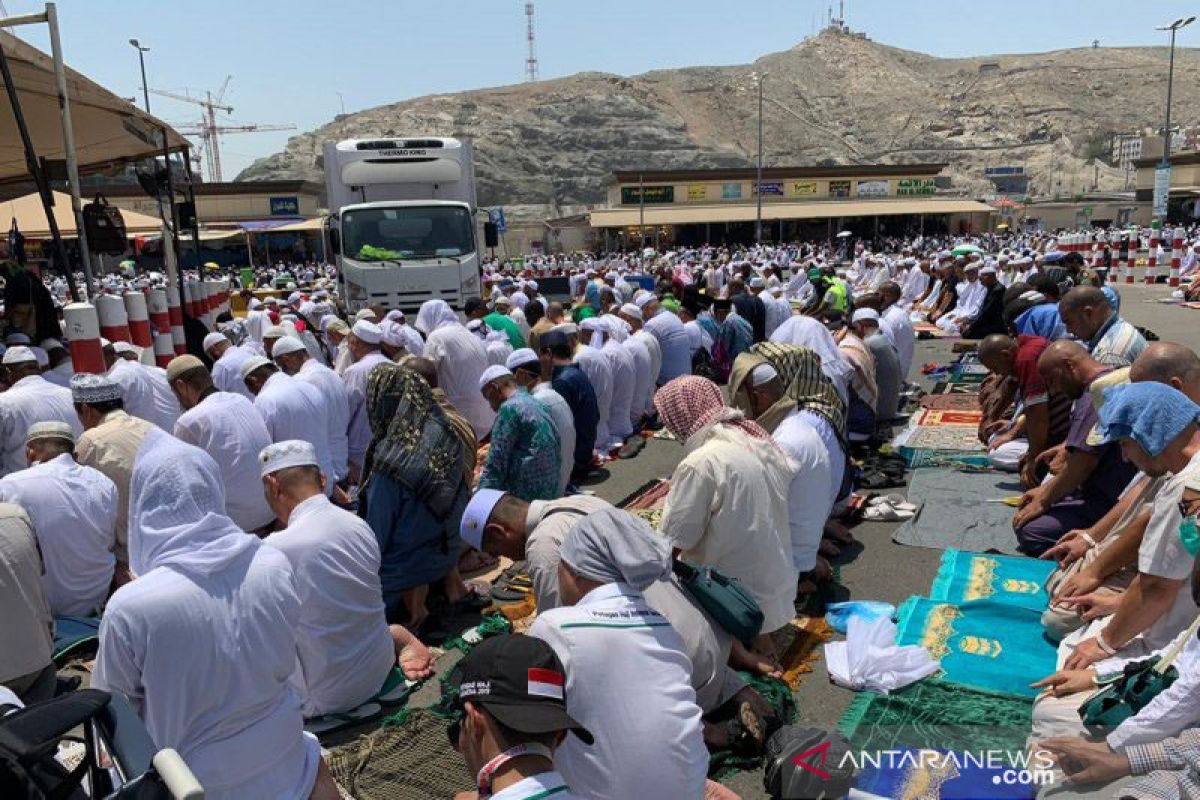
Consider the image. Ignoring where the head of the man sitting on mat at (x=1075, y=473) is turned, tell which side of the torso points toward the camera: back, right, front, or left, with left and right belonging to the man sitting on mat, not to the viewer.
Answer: left

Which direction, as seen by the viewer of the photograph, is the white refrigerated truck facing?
facing the viewer

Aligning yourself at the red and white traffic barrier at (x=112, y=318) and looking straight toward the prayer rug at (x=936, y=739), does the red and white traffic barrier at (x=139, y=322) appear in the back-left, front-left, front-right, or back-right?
back-left

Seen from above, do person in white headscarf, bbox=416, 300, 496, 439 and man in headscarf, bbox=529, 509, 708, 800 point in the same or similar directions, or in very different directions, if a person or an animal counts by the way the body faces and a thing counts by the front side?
same or similar directions

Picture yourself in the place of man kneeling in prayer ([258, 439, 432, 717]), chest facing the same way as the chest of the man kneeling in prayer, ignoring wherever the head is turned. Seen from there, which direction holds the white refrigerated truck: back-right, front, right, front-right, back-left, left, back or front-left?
front-right

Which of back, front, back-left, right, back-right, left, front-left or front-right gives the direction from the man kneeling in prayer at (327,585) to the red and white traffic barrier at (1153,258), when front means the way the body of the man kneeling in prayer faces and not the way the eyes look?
right

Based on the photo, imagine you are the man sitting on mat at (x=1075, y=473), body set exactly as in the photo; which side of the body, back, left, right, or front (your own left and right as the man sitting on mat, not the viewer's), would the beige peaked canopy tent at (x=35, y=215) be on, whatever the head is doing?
front

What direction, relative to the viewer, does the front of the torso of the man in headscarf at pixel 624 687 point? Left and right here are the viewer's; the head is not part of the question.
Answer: facing away from the viewer and to the left of the viewer

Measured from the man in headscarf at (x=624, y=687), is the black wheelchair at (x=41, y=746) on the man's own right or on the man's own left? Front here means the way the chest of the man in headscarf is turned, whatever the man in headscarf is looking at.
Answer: on the man's own left

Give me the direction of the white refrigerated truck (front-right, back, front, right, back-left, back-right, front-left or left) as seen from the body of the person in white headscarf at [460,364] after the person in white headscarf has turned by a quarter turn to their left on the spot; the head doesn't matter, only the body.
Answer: back-right

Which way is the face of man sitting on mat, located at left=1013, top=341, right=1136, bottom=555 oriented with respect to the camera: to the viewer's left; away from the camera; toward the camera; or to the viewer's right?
to the viewer's left

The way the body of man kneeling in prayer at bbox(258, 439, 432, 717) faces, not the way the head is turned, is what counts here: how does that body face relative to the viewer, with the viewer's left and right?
facing away from the viewer and to the left of the viewer

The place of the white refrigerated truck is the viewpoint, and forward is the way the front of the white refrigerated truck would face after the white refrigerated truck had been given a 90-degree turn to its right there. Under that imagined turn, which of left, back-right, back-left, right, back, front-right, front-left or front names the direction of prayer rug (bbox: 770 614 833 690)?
left

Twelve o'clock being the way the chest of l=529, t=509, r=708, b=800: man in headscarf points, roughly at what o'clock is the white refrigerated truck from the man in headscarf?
The white refrigerated truck is roughly at 1 o'clock from the man in headscarf.

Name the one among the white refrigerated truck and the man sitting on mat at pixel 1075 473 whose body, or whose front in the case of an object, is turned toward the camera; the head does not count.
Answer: the white refrigerated truck

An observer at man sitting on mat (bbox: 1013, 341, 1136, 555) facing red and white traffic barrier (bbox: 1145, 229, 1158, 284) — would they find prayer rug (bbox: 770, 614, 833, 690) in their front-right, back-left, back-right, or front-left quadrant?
back-left

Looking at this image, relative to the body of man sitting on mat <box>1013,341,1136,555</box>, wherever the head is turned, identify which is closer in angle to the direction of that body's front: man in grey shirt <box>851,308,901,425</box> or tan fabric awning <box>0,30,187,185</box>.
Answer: the tan fabric awning

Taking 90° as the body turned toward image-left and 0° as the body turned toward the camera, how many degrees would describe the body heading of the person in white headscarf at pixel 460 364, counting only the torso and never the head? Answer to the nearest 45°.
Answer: approximately 135°

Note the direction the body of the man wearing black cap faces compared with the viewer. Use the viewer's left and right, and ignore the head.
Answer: facing away from the viewer and to the left of the viewer

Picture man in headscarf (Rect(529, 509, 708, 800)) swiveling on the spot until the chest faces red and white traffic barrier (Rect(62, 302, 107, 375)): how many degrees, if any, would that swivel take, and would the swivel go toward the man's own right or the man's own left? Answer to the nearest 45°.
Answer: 0° — they already face it
